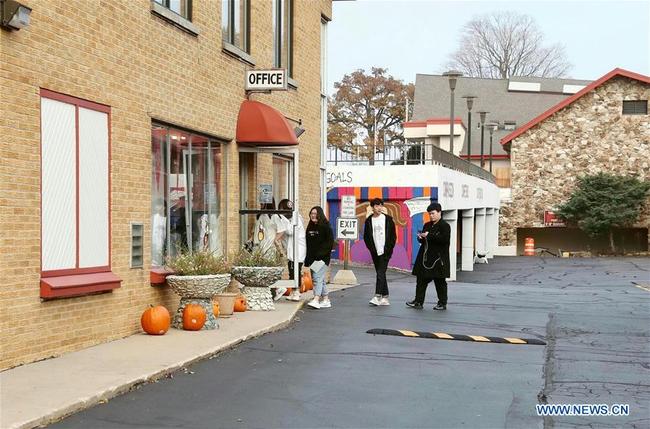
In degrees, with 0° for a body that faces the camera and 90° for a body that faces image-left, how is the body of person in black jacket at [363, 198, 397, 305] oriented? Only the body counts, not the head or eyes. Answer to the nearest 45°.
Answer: approximately 0°

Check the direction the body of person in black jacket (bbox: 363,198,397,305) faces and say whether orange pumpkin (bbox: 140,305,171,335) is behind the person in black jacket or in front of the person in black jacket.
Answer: in front

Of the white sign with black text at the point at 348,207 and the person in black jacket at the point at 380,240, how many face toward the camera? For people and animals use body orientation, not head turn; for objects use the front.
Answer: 2

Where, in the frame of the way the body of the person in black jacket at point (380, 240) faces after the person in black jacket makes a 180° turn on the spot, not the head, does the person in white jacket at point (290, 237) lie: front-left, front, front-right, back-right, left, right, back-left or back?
left

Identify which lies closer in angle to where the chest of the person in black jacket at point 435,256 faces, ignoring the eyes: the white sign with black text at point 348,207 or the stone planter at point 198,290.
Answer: the stone planter

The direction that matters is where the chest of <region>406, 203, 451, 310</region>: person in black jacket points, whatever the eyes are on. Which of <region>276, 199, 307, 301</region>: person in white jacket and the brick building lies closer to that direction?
the brick building
